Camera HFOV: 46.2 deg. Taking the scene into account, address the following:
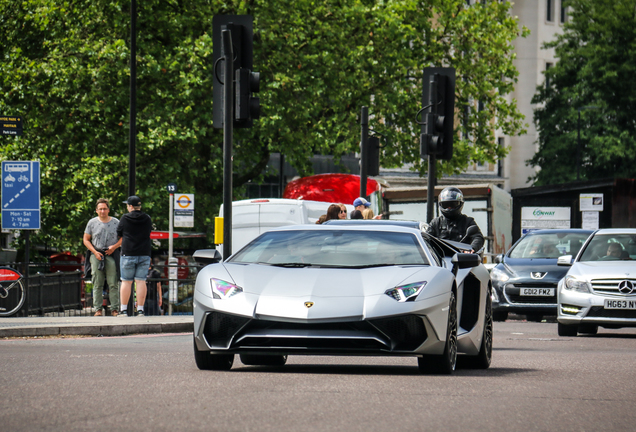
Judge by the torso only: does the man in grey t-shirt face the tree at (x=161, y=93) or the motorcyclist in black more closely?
the motorcyclist in black

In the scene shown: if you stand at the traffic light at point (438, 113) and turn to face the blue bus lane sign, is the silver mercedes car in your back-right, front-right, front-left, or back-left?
back-left

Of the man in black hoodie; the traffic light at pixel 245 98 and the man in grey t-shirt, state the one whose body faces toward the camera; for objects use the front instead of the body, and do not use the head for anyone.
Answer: the man in grey t-shirt

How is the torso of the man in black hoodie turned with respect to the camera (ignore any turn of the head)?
away from the camera

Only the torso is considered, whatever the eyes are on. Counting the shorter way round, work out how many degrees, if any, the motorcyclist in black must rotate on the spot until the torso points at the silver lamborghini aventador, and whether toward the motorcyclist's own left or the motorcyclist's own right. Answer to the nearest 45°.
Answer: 0° — they already face it

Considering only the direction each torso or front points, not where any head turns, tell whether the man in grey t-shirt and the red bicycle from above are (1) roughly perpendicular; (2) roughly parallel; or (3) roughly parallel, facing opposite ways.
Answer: roughly perpendicular

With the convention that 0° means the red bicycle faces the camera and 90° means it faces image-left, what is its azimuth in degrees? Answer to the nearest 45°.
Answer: approximately 90°

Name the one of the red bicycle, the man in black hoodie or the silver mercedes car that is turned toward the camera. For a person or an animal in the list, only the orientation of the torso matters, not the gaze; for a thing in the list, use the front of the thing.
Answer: the silver mercedes car
